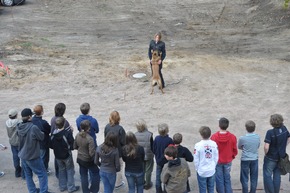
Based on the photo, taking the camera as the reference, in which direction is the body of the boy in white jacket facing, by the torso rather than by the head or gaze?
away from the camera

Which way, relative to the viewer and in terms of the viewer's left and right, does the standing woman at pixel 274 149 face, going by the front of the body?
facing away from the viewer and to the left of the viewer

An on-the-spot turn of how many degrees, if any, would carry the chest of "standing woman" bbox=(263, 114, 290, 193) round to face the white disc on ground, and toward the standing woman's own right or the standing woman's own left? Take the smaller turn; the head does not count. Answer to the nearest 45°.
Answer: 0° — they already face it

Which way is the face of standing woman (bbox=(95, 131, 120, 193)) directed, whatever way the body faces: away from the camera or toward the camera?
away from the camera

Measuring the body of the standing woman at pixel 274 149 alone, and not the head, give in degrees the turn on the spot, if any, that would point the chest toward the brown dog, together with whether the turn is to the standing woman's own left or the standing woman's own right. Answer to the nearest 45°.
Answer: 0° — they already face it

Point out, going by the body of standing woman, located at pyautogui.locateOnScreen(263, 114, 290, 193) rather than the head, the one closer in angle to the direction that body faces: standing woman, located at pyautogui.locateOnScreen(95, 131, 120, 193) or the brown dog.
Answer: the brown dog

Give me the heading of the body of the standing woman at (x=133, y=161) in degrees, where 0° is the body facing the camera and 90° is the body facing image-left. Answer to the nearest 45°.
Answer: approximately 180°

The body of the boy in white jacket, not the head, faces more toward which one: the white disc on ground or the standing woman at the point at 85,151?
the white disc on ground

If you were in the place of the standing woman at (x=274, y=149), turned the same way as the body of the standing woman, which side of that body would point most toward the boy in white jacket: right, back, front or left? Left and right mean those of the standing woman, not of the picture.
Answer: left

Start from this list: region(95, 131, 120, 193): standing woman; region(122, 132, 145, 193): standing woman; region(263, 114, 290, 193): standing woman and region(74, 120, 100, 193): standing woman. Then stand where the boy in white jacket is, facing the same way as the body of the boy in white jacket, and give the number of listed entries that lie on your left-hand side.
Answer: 3
